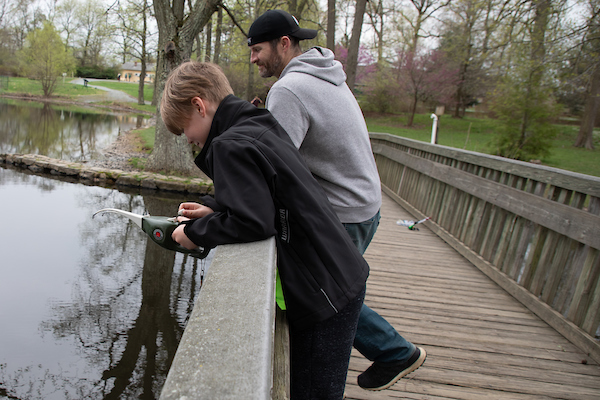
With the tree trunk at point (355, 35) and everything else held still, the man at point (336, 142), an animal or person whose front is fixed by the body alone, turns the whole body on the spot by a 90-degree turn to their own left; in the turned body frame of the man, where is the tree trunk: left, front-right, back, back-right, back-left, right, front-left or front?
back-right

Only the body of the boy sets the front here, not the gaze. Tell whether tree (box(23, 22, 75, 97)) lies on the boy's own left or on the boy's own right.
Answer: on the boy's own right

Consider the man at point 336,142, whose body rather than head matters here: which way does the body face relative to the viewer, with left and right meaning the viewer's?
facing away from the viewer and to the left of the viewer

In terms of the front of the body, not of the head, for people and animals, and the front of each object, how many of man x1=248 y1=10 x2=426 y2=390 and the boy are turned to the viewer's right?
0

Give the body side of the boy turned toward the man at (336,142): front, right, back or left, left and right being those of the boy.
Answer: right

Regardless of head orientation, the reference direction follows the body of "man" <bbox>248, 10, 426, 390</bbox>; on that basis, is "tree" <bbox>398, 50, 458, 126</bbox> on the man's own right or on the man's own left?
on the man's own right

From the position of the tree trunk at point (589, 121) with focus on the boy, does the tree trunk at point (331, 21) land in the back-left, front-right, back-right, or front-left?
front-right

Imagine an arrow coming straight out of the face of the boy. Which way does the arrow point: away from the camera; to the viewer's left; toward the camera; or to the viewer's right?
to the viewer's left

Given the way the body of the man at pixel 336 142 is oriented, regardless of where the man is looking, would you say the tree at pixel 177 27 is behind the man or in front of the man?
in front

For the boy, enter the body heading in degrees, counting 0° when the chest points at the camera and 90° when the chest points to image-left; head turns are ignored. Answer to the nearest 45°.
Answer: approximately 90°

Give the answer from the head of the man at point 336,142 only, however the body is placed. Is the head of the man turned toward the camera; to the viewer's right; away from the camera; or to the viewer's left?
to the viewer's left
